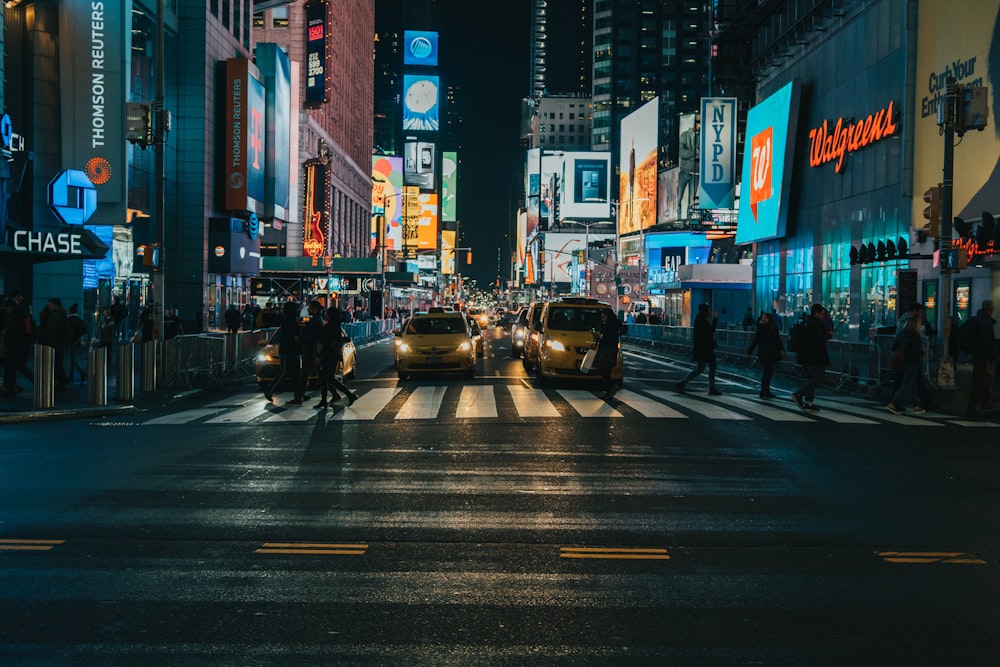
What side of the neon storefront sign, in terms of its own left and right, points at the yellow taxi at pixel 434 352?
front

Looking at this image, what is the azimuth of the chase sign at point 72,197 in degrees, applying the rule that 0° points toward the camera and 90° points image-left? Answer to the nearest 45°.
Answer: approximately 315°

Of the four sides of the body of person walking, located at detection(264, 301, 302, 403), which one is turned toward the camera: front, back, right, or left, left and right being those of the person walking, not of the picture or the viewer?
right

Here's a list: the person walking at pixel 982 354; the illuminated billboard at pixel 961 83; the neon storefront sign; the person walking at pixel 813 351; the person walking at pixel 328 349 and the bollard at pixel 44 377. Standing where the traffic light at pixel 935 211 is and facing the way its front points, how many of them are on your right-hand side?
2
